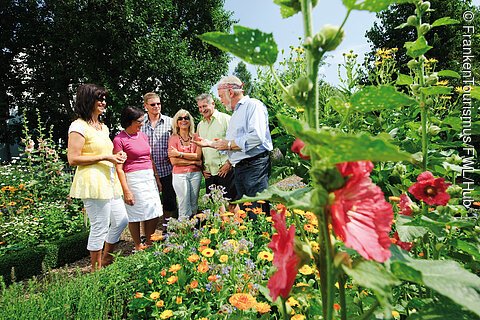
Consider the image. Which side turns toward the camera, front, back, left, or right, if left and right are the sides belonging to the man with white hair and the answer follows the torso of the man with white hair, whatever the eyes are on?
left

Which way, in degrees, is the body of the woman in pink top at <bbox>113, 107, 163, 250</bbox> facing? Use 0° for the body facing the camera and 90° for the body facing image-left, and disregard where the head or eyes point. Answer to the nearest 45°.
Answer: approximately 315°

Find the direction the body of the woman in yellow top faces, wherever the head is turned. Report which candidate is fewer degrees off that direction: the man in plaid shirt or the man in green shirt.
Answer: the man in green shirt

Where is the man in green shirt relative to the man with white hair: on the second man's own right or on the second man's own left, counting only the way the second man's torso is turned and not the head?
on the second man's own right

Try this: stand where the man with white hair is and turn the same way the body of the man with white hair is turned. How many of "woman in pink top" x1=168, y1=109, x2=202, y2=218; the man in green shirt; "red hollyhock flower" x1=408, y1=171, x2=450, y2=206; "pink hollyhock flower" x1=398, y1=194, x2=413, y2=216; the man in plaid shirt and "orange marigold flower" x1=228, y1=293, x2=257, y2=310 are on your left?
3

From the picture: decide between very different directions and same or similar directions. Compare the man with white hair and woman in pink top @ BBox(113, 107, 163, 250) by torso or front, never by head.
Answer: very different directions

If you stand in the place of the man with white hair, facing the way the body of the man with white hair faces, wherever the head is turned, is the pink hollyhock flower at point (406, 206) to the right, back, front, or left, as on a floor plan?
left

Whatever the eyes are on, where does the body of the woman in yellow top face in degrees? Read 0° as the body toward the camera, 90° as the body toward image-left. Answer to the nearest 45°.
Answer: approximately 315°

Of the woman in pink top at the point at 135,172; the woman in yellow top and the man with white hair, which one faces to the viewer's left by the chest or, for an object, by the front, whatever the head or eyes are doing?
the man with white hair

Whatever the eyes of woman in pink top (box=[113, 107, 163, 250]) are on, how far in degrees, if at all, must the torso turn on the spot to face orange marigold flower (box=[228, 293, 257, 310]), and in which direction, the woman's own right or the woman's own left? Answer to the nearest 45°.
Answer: approximately 45° to the woman's own right

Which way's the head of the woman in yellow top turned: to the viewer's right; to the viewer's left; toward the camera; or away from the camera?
to the viewer's right

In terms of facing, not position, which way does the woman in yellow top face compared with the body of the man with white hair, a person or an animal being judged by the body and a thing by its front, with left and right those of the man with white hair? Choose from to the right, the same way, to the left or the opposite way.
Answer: the opposite way
